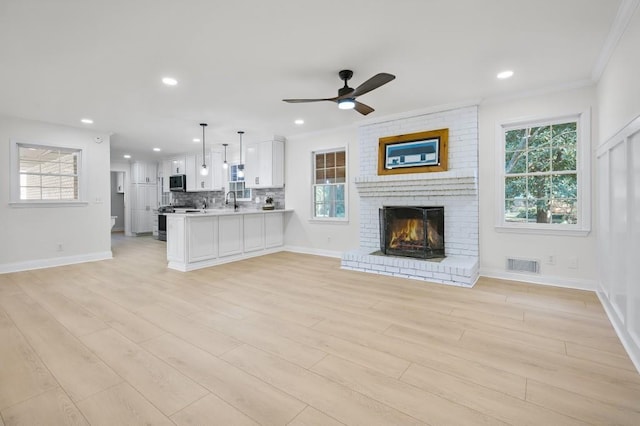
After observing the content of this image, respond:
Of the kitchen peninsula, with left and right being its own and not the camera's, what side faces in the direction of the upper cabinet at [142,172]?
back

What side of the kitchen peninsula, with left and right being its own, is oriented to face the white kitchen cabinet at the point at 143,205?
back

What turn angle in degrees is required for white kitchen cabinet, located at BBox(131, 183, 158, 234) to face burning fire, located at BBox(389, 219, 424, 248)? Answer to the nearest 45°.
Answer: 0° — it already faces it

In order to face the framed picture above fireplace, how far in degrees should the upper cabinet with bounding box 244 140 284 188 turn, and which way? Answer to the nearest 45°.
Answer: approximately 90° to its left

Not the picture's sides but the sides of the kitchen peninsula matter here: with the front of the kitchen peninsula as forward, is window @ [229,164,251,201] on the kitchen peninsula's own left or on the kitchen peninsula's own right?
on the kitchen peninsula's own left

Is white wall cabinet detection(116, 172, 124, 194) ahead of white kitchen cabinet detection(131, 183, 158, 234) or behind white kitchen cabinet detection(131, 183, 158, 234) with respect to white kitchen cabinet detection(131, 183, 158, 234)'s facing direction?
behind

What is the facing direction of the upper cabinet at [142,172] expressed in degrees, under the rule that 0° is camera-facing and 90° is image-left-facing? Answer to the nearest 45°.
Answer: approximately 315°
